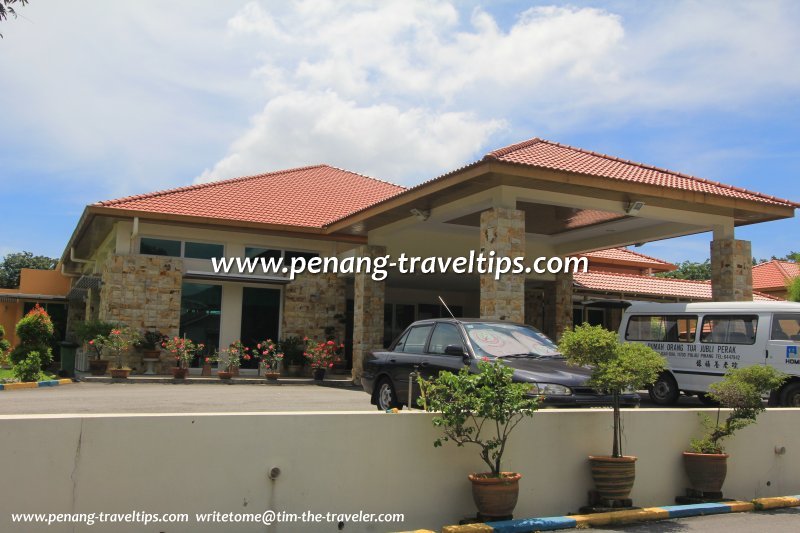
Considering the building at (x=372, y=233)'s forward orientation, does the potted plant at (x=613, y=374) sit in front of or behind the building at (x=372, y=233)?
in front

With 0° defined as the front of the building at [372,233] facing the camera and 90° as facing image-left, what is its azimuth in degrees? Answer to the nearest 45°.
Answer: approximately 315°

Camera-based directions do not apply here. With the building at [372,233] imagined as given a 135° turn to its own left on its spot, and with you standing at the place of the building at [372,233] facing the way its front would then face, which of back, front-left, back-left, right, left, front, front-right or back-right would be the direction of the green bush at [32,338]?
left
